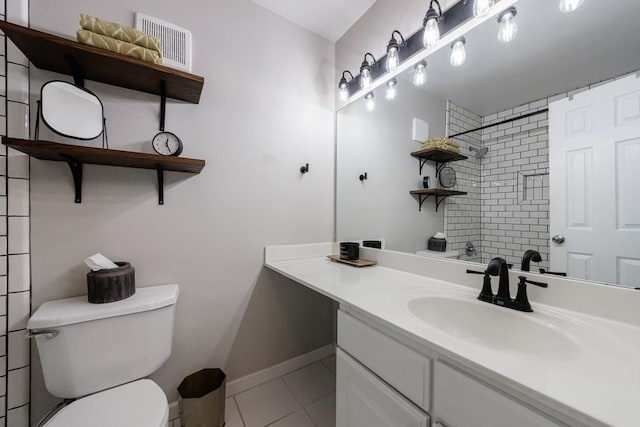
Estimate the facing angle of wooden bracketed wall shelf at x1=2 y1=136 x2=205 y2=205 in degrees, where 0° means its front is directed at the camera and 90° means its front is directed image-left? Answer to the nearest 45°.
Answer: approximately 0°

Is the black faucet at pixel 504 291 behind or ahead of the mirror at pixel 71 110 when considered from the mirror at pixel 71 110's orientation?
ahead

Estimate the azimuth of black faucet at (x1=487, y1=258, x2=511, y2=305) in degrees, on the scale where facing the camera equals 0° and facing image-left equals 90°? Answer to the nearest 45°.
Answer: approximately 45°

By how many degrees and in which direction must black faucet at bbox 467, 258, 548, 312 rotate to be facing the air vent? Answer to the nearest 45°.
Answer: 0° — it already faces it
